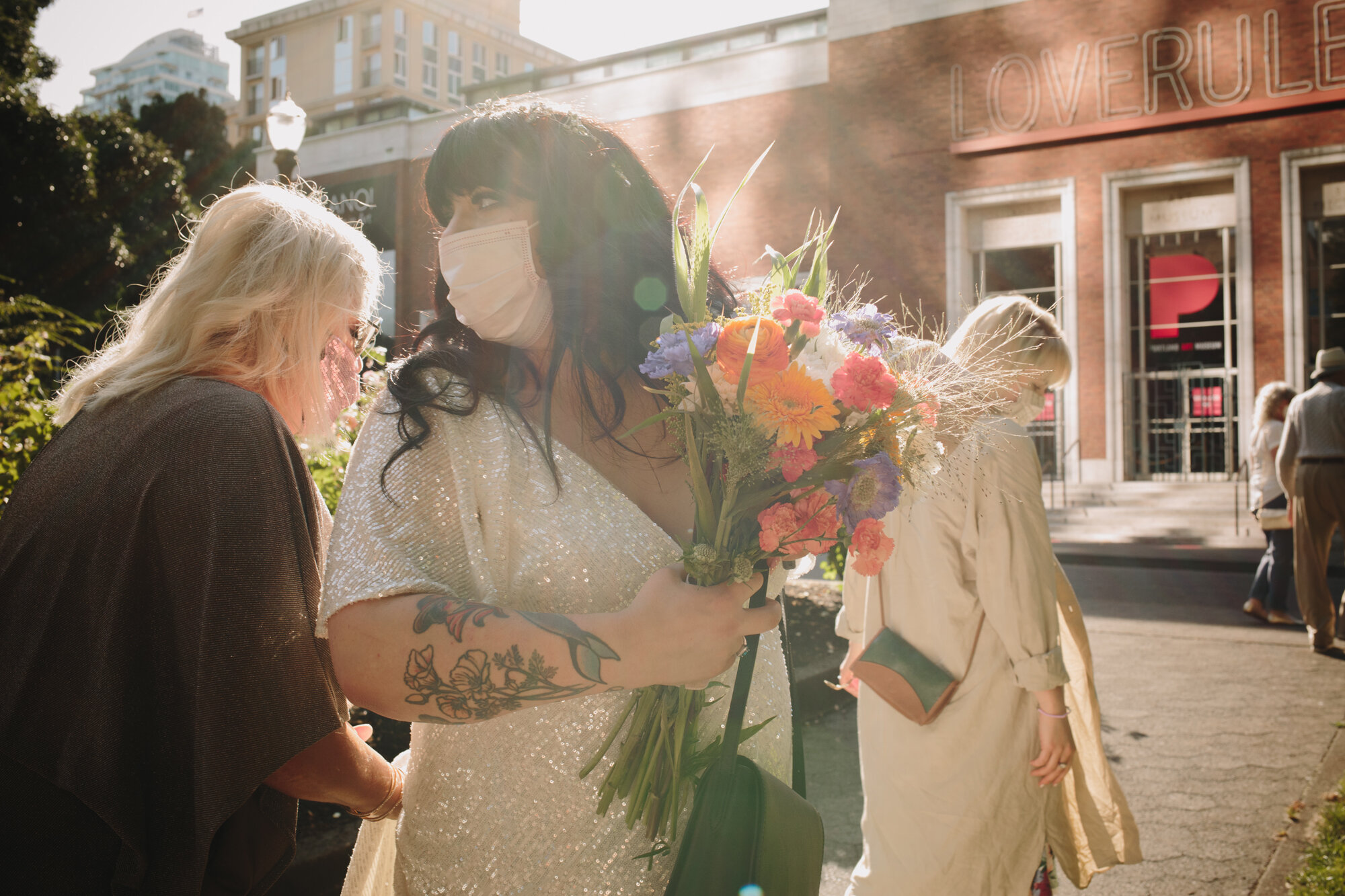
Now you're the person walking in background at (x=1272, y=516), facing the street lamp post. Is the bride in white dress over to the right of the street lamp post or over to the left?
left

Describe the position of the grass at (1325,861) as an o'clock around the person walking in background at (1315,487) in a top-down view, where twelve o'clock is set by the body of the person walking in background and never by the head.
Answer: The grass is roughly at 6 o'clock from the person walking in background.

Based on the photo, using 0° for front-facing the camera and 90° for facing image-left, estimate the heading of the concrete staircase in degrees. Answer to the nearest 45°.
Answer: approximately 0°

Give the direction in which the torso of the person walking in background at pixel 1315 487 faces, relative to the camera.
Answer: away from the camera

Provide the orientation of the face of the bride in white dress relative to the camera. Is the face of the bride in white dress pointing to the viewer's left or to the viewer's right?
to the viewer's left
